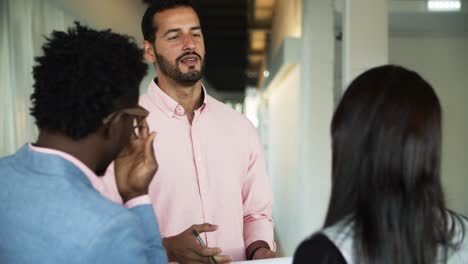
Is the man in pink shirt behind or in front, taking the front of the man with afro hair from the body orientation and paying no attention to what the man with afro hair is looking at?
in front

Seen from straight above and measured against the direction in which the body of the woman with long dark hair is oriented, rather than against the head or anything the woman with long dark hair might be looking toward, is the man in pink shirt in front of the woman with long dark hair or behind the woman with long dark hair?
in front

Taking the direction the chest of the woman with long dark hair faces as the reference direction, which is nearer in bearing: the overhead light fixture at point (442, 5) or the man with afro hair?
the overhead light fixture

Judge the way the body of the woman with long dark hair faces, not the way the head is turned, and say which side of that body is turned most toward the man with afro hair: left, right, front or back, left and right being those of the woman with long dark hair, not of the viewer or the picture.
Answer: left

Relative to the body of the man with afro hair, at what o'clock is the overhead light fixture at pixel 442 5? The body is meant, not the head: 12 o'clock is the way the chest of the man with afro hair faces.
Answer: The overhead light fixture is roughly at 12 o'clock from the man with afro hair.

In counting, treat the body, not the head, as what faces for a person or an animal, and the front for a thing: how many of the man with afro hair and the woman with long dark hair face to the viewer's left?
0

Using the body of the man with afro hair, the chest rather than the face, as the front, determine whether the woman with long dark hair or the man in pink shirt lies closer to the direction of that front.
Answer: the man in pink shirt

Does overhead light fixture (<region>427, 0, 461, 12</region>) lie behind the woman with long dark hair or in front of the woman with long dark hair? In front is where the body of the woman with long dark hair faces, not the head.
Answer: in front

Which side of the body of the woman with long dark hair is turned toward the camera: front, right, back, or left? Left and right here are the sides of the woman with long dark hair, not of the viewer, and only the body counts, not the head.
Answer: back

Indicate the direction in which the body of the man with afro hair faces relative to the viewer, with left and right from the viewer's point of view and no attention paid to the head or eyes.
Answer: facing away from the viewer and to the right of the viewer

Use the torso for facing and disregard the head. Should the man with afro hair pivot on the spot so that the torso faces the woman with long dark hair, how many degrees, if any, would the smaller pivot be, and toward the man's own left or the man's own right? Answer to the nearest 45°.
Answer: approximately 90° to the man's own right

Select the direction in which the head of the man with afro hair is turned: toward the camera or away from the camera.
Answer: away from the camera
